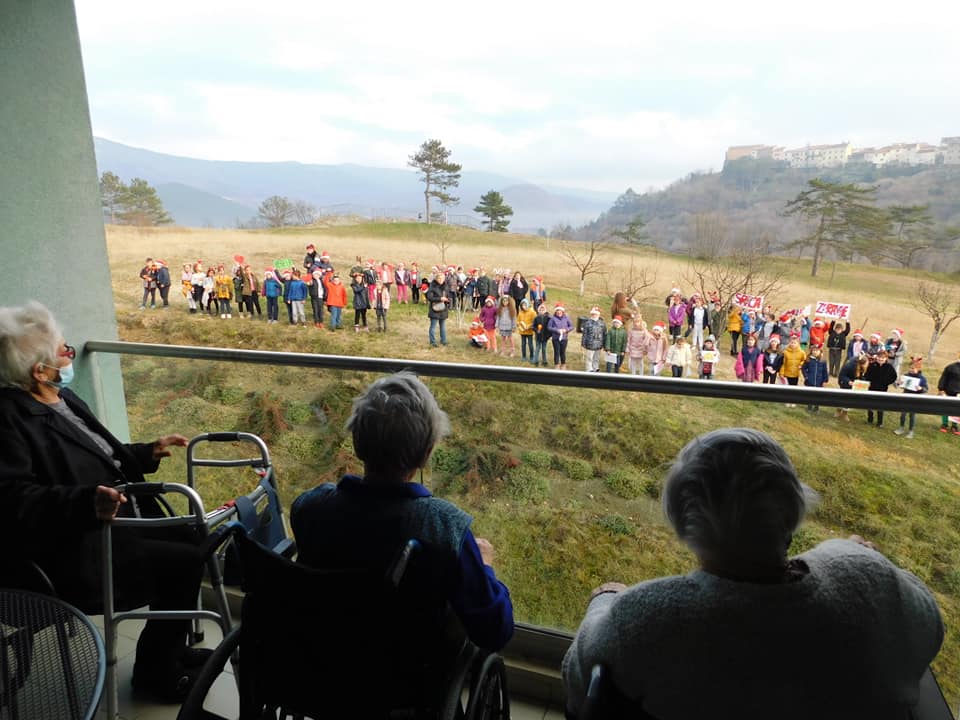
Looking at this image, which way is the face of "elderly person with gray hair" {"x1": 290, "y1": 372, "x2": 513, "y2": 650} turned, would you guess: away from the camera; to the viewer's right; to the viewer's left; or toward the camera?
away from the camera

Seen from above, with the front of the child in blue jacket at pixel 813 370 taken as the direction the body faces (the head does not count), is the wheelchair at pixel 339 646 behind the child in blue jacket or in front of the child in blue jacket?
in front

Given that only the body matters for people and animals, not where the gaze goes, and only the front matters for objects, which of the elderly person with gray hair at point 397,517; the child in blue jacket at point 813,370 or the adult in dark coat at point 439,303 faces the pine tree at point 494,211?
the elderly person with gray hair

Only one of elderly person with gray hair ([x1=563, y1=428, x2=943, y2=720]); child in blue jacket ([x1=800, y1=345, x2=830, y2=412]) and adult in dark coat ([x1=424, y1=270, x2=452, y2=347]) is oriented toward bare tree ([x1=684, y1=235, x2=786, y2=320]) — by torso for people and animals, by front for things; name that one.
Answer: the elderly person with gray hair

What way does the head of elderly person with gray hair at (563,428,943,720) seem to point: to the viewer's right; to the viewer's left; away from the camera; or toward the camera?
away from the camera

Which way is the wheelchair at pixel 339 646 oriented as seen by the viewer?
away from the camera

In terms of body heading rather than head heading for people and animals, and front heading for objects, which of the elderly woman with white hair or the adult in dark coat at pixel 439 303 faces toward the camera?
the adult in dark coat

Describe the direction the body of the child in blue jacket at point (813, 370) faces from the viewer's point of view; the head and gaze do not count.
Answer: toward the camera

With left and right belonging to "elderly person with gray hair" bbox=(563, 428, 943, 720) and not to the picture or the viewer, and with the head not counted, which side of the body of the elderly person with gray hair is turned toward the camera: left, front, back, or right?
back

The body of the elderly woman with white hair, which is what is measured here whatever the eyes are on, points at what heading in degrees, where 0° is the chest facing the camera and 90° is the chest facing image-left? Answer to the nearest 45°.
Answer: approximately 270°

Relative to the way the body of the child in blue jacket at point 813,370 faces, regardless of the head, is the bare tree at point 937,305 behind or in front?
behind

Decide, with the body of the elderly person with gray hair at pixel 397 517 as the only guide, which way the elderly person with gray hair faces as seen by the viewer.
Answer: away from the camera

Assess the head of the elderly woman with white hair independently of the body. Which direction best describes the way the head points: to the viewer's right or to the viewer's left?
to the viewer's right

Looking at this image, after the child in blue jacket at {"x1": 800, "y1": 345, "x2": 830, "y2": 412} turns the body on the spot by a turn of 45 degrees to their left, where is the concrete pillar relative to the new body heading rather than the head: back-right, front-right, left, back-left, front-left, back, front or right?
front-right

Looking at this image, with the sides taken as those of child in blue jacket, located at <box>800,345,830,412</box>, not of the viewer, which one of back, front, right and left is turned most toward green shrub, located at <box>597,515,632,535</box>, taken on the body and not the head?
front

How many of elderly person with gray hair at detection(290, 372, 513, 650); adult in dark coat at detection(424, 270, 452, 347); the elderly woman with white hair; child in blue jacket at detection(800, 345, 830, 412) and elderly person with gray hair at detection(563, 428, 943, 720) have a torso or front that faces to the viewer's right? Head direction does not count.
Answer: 1

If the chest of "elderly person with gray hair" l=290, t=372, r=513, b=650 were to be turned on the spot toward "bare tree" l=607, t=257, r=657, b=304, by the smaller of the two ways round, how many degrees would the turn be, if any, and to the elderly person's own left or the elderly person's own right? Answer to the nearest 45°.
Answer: approximately 45° to the elderly person's own right

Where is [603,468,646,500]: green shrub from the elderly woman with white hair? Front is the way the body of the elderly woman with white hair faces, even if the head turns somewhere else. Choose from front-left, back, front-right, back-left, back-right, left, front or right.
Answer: front

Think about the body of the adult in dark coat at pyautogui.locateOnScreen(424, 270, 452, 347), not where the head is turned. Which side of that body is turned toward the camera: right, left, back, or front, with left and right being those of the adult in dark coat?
front

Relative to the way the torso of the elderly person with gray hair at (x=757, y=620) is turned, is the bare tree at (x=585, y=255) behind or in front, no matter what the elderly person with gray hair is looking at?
in front

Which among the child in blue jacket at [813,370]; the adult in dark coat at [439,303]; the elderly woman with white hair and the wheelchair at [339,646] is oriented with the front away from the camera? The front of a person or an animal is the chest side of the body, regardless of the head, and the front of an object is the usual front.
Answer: the wheelchair
